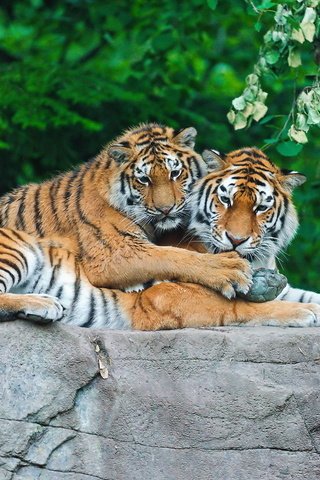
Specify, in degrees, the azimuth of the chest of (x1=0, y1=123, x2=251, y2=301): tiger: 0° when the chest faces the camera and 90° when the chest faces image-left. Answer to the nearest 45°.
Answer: approximately 315°

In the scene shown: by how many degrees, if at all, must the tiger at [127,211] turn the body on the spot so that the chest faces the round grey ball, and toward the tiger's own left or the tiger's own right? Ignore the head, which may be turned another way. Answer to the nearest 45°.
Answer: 0° — it already faces it
